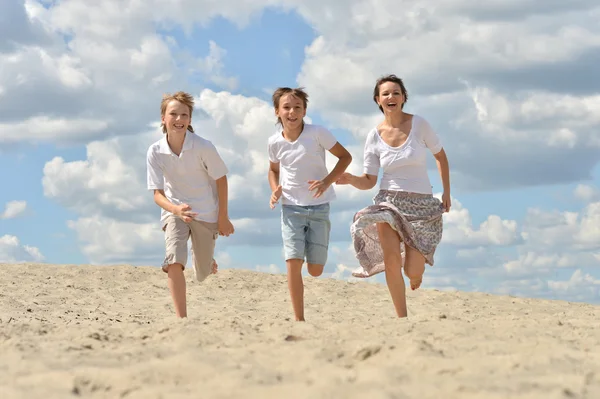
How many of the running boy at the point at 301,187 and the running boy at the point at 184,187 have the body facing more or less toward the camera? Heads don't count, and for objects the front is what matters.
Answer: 2

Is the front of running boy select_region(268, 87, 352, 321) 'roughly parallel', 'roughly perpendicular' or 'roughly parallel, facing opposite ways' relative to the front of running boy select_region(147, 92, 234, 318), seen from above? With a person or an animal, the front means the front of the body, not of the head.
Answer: roughly parallel

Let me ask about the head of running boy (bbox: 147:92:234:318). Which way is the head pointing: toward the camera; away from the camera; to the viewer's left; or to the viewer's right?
toward the camera

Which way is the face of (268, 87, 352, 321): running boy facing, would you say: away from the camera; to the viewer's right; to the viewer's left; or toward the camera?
toward the camera

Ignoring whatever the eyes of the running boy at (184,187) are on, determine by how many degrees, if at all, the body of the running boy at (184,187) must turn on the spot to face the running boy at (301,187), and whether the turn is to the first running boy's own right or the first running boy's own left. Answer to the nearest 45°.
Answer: approximately 90° to the first running boy's own left

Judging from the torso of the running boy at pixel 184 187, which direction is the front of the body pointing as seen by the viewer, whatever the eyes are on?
toward the camera

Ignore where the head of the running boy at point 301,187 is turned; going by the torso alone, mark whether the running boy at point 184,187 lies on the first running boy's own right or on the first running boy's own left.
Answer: on the first running boy's own right
